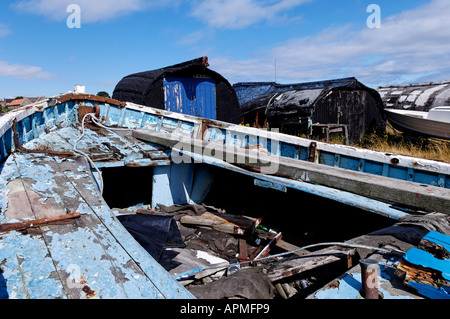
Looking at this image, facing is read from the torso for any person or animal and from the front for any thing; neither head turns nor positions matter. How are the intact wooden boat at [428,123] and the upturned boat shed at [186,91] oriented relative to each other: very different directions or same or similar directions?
very different directions

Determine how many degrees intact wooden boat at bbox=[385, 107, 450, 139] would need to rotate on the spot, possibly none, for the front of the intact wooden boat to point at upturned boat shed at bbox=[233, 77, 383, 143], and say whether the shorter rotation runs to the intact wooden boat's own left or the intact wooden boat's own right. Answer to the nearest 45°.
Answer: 0° — it already faces it

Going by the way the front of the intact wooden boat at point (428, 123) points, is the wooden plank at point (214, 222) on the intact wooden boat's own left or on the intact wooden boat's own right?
on the intact wooden boat's own left

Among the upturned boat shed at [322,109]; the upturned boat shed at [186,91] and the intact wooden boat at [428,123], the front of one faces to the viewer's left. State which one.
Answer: the intact wooden boat

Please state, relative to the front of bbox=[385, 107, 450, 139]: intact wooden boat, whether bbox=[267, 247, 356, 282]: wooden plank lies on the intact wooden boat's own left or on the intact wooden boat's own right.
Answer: on the intact wooden boat's own left

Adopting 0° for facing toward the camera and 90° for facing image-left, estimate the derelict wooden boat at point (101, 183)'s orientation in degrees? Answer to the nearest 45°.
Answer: approximately 135°

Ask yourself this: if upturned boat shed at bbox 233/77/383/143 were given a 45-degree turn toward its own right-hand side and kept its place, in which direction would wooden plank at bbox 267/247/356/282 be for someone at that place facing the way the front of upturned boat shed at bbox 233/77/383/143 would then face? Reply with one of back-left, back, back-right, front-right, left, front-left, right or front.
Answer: front

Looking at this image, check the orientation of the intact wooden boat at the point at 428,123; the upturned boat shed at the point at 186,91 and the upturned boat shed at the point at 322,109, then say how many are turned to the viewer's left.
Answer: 1

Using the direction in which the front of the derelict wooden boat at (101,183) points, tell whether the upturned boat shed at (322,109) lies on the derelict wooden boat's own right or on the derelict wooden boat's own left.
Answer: on the derelict wooden boat's own right

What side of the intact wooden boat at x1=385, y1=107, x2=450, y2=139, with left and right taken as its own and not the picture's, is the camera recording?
left

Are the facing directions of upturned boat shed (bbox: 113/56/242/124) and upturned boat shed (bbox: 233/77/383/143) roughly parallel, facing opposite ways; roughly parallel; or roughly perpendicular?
roughly parallel

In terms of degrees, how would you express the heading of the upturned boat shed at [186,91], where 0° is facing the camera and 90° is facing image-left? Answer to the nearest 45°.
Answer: approximately 315°
